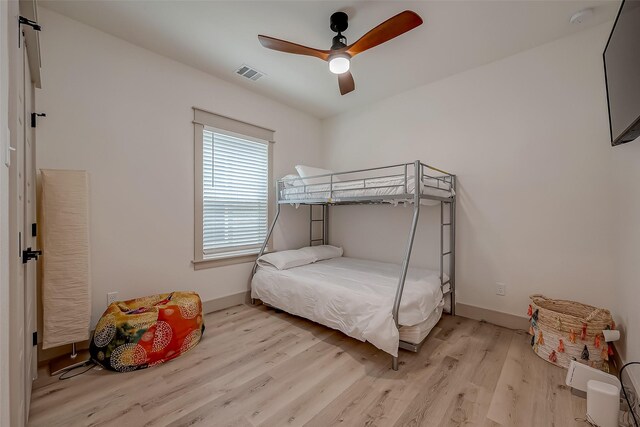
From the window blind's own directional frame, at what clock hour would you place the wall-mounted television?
The wall-mounted television is roughly at 12 o'clock from the window blind.

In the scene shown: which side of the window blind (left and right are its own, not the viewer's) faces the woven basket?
front

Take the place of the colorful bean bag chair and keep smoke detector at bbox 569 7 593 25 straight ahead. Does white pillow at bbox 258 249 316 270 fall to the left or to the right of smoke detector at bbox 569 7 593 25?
left

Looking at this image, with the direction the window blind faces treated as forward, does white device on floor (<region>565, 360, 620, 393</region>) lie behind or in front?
in front

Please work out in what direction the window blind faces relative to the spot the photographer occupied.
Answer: facing the viewer and to the right of the viewer

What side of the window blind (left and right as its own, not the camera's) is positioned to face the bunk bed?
front

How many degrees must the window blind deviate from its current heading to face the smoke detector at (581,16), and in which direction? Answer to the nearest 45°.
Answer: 0° — it already faces it

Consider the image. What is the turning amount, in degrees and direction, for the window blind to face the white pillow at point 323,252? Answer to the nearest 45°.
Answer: approximately 45° to its left

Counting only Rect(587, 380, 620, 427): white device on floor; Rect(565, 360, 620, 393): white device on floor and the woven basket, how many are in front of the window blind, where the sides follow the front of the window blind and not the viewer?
3

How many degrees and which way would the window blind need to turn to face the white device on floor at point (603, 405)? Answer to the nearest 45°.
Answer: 0° — it already faces it

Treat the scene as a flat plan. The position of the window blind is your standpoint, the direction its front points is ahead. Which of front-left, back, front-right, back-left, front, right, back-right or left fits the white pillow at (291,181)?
front-left
